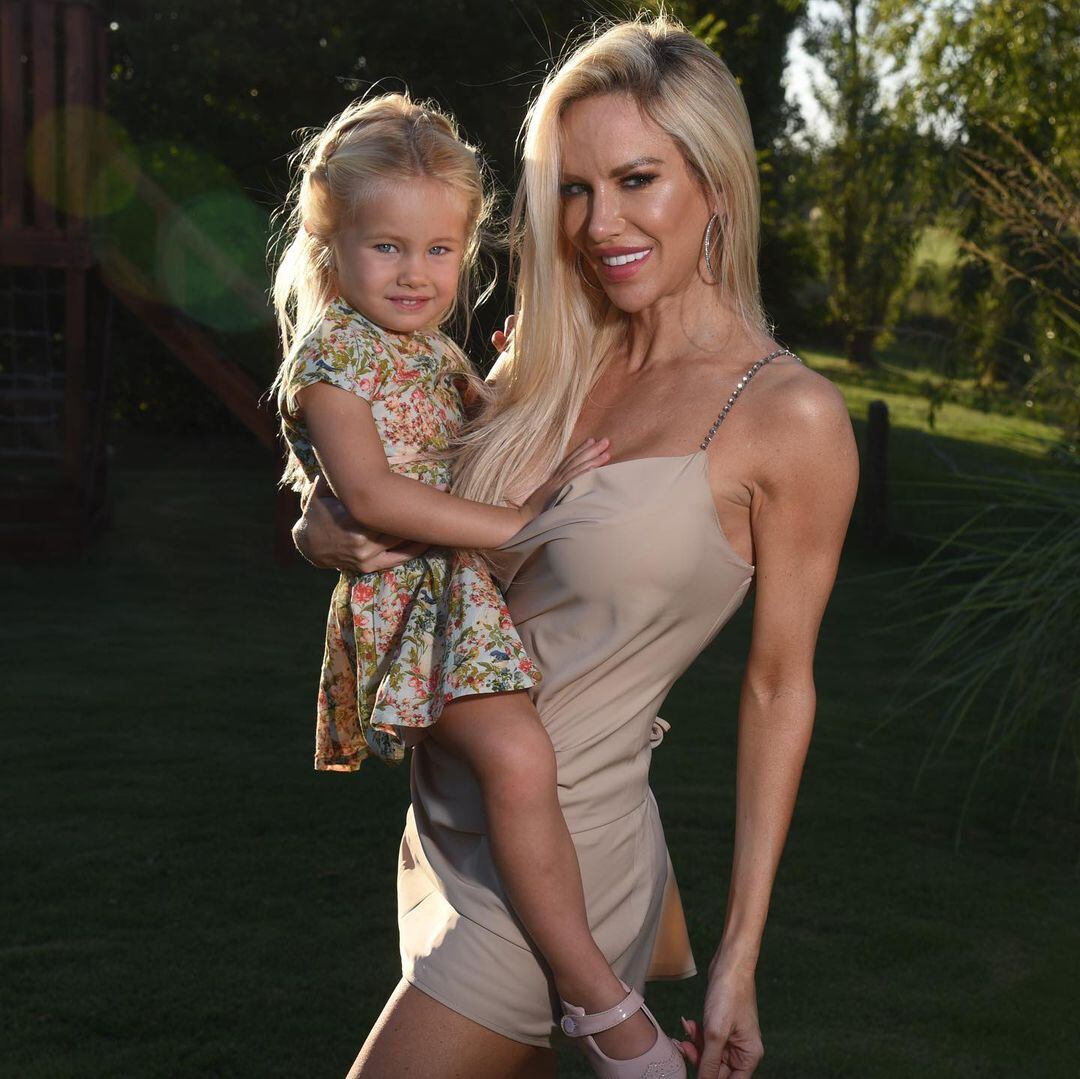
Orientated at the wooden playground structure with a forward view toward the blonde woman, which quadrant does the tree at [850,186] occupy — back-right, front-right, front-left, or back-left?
back-left

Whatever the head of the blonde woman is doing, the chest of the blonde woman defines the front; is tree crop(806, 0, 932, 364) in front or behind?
behind

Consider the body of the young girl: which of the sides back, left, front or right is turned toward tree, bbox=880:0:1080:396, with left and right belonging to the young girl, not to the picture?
left

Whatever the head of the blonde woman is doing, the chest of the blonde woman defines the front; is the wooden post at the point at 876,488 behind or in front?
behind

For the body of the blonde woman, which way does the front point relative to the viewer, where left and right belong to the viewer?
facing the viewer and to the left of the viewer

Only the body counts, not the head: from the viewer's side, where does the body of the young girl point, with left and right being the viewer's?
facing the viewer and to the right of the viewer

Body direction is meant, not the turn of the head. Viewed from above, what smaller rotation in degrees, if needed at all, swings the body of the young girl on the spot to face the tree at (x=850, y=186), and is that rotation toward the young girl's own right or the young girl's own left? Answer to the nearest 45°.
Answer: approximately 135° to the young girl's own left

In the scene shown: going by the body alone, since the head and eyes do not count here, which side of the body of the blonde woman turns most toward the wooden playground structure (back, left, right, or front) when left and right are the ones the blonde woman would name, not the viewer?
right

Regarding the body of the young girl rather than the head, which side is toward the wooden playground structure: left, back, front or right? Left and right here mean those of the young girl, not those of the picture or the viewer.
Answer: back
